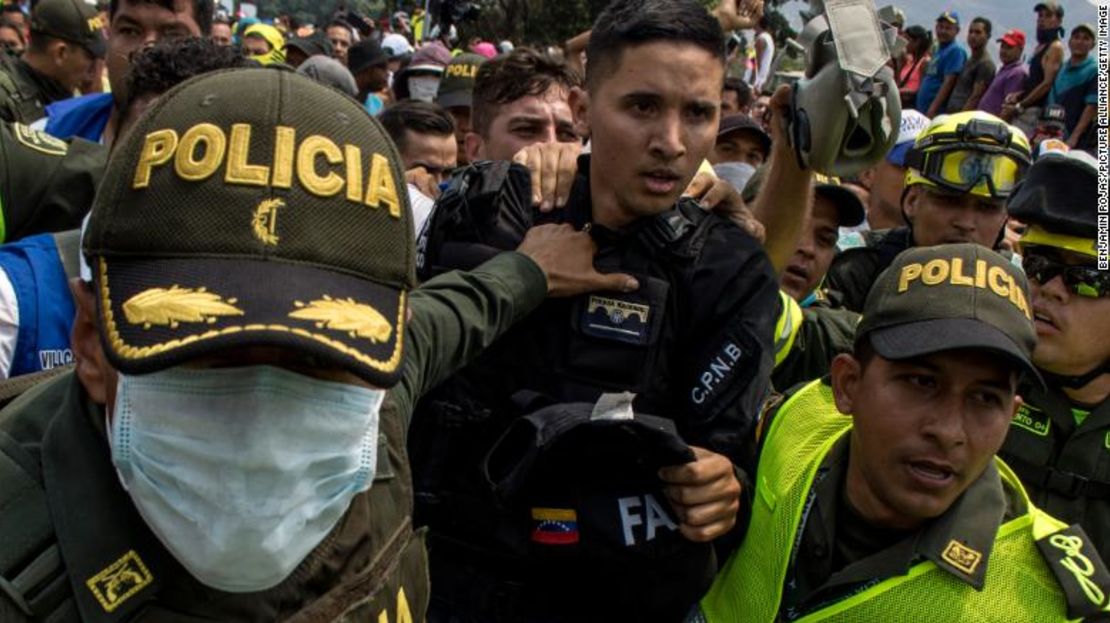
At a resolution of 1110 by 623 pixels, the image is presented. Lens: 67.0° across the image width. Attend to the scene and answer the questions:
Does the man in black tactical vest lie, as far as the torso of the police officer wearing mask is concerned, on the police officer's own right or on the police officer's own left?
on the police officer's own left

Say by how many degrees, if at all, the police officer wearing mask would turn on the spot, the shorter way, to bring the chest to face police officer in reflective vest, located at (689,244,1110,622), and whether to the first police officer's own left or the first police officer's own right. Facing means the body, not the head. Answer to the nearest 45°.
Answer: approximately 90° to the first police officer's own left

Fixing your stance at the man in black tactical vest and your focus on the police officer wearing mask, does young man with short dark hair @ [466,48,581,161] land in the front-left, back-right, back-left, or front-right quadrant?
back-right

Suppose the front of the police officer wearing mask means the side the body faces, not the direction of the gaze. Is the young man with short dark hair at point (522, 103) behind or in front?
behind

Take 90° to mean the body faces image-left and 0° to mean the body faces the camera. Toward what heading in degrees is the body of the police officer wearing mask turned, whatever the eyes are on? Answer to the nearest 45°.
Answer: approximately 0°

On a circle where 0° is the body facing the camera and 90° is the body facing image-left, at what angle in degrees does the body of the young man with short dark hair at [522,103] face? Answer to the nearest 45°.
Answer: approximately 315°
